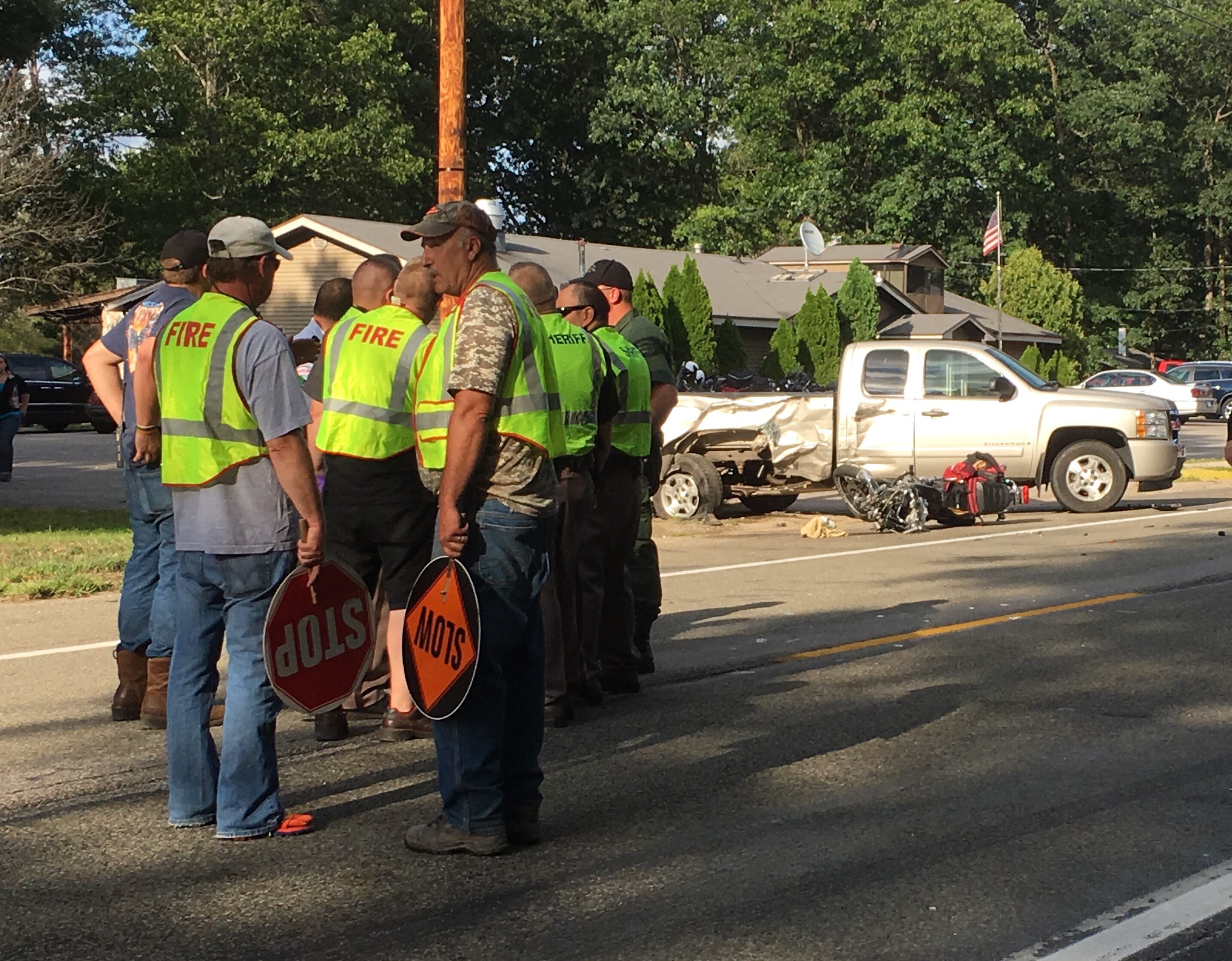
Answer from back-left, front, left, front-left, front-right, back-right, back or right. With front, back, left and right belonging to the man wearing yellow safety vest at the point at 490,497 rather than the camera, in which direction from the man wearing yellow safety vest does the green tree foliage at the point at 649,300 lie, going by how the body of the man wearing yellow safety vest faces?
right

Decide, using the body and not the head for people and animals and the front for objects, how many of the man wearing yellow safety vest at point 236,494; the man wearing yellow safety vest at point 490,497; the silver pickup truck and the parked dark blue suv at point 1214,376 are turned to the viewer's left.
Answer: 2

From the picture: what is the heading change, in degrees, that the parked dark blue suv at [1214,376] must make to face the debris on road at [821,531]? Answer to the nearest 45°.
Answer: approximately 90° to its left

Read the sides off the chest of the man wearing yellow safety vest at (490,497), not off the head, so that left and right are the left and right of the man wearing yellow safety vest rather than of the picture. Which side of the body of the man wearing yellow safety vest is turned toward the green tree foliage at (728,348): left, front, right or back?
right

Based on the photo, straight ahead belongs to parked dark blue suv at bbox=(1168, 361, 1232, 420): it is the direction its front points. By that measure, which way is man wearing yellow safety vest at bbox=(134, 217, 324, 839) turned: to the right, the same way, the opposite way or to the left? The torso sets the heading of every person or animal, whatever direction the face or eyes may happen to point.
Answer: to the right

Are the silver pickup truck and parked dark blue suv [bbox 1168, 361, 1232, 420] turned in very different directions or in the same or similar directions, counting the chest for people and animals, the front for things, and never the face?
very different directions

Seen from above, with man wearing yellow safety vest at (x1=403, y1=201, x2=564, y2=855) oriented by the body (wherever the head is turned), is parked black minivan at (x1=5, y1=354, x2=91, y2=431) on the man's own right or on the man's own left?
on the man's own right

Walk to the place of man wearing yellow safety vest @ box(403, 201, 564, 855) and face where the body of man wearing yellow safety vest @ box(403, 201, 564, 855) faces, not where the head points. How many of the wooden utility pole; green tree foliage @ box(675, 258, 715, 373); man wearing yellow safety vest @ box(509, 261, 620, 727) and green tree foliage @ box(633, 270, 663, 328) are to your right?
4

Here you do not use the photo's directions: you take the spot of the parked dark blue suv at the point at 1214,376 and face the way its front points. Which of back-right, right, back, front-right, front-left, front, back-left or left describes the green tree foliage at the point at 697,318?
front-left

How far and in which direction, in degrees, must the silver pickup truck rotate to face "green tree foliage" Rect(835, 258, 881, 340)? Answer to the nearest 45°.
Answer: approximately 90° to its left

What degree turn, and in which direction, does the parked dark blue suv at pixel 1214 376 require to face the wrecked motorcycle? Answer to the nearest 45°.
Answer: approximately 90° to its left

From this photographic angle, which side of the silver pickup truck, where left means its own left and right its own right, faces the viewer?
right

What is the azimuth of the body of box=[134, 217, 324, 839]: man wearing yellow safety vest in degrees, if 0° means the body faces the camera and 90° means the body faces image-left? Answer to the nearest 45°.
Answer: approximately 225°

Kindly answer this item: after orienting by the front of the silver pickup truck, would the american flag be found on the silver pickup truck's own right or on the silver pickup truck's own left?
on the silver pickup truck's own left

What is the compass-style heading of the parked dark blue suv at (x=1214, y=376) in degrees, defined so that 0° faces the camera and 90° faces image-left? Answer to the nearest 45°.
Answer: approximately 90°

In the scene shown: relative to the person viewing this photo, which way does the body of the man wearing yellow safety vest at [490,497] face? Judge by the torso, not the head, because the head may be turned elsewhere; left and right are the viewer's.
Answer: facing to the left of the viewer

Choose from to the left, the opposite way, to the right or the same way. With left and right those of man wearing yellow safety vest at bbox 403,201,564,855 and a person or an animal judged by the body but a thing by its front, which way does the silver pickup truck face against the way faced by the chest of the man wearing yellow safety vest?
the opposite way

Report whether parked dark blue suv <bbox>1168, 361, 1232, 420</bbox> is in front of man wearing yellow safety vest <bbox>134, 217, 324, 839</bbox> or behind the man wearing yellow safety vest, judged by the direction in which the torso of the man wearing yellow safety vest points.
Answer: in front

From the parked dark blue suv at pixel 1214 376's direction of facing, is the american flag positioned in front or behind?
in front
